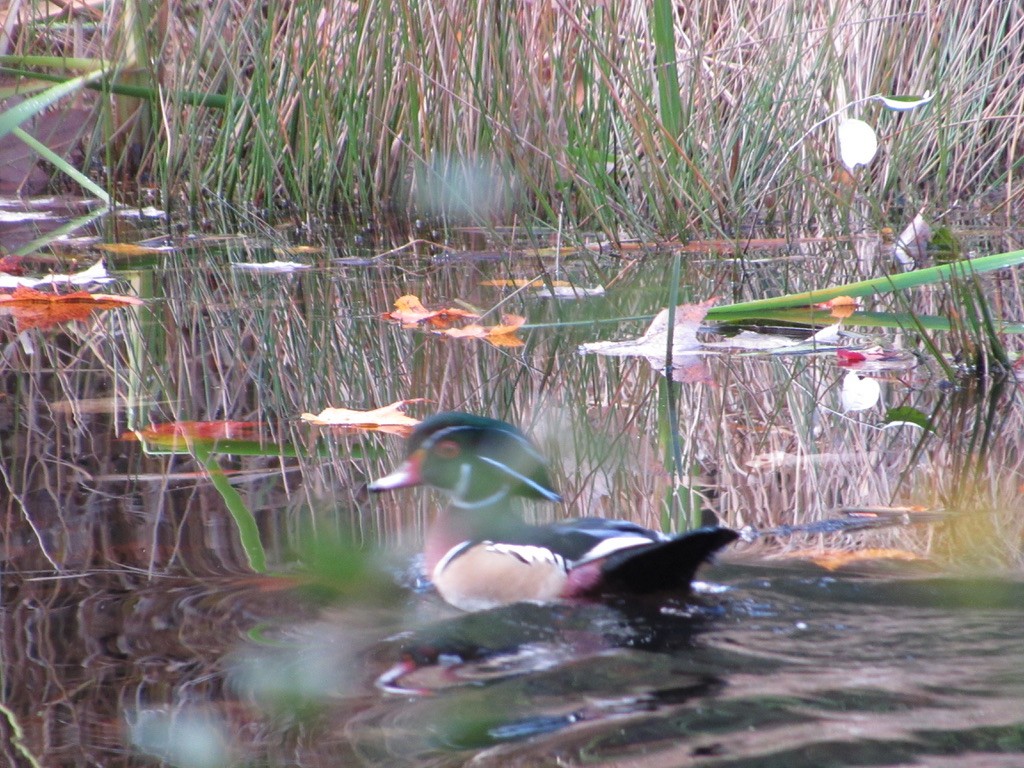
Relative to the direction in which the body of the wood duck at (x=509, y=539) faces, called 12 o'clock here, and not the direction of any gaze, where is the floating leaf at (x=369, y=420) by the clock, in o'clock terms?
The floating leaf is roughly at 2 o'clock from the wood duck.

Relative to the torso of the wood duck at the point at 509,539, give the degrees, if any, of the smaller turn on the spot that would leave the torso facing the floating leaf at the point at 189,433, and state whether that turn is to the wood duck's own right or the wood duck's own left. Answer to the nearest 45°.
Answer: approximately 45° to the wood duck's own right

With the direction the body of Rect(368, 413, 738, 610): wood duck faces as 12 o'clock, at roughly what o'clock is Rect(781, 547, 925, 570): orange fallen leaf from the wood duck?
The orange fallen leaf is roughly at 6 o'clock from the wood duck.

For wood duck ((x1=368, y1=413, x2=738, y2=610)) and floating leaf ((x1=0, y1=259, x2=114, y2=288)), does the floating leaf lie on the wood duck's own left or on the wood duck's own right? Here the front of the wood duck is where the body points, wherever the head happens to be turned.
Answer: on the wood duck's own right

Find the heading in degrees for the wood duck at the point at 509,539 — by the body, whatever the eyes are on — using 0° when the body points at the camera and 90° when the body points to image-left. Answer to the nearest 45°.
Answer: approximately 90°

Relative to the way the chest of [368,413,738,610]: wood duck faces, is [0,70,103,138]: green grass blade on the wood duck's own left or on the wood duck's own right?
on the wood duck's own right

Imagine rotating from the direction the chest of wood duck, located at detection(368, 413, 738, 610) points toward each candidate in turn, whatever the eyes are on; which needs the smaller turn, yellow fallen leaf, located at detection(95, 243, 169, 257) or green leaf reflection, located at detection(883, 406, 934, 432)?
the yellow fallen leaf

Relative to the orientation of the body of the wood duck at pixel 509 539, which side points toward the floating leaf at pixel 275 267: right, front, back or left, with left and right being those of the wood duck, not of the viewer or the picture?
right

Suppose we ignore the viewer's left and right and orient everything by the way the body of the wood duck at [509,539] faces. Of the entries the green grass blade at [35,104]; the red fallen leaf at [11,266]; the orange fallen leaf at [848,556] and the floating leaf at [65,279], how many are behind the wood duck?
1

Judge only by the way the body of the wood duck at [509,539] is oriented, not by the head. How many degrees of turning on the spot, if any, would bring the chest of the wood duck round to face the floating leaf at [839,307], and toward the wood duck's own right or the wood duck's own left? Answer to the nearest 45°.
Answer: approximately 135° to the wood duck's own right

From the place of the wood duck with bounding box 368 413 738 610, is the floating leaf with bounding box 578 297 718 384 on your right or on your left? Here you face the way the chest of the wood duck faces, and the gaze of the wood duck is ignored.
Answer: on your right

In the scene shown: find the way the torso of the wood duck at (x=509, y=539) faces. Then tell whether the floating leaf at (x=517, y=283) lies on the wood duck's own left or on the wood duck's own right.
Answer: on the wood duck's own right

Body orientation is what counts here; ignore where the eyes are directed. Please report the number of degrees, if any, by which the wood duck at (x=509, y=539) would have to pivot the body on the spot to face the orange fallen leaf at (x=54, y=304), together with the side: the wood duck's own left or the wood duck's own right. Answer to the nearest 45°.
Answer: approximately 45° to the wood duck's own right

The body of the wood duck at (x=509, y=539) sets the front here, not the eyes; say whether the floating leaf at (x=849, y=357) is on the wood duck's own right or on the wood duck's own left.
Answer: on the wood duck's own right

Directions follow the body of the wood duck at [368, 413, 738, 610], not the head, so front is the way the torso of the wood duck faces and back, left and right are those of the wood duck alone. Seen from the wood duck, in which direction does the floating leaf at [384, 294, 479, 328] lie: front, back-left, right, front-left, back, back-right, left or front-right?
right
